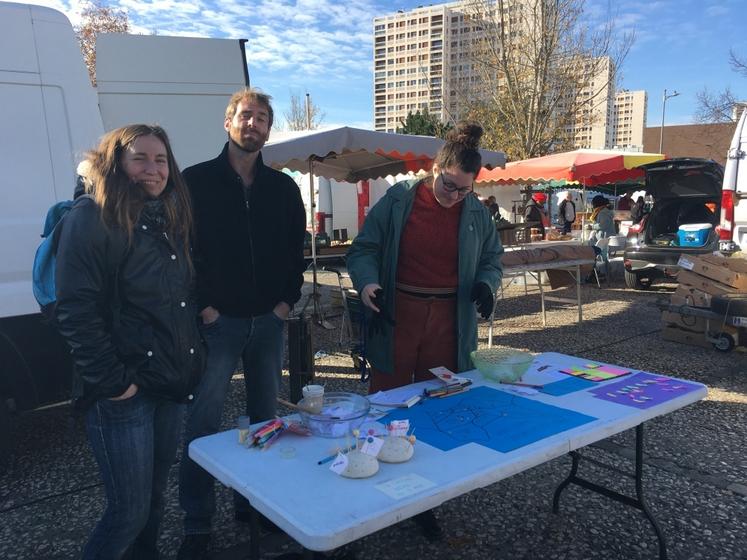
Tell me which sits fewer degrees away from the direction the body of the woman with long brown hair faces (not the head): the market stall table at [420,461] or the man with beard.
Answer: the market stall table

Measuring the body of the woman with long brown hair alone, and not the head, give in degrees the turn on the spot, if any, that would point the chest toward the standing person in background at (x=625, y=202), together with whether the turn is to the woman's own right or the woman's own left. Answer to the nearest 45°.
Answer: approximately 90° to the woman's own left

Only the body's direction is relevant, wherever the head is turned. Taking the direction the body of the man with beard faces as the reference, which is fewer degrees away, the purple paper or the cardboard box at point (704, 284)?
the purple paper

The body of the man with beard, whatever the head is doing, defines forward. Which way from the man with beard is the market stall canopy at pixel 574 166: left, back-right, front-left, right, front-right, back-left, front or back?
back-left

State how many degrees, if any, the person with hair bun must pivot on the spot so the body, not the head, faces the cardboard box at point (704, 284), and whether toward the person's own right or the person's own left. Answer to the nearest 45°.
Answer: approximately 135° to the person's own left

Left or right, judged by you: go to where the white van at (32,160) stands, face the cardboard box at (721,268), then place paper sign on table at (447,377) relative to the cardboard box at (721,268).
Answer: right

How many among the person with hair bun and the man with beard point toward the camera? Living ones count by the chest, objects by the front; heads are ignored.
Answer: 2

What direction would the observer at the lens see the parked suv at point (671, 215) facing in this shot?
facing away from the viewer and to the left of the viewer

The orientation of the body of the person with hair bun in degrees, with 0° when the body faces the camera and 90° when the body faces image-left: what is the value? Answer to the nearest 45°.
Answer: approximately 0°

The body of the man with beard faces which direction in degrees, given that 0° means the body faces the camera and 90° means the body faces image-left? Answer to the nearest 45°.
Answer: approximately 0°

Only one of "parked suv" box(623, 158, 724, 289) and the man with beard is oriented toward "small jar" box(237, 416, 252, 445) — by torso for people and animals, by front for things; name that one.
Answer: the man with beard
